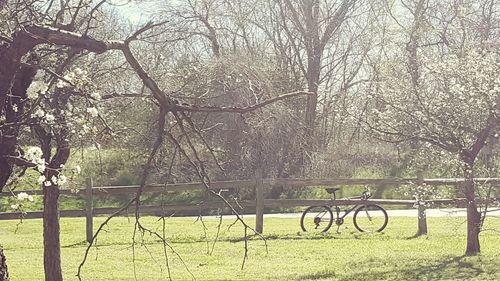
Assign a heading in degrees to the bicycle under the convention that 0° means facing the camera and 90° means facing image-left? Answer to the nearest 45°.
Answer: approximately 270°
